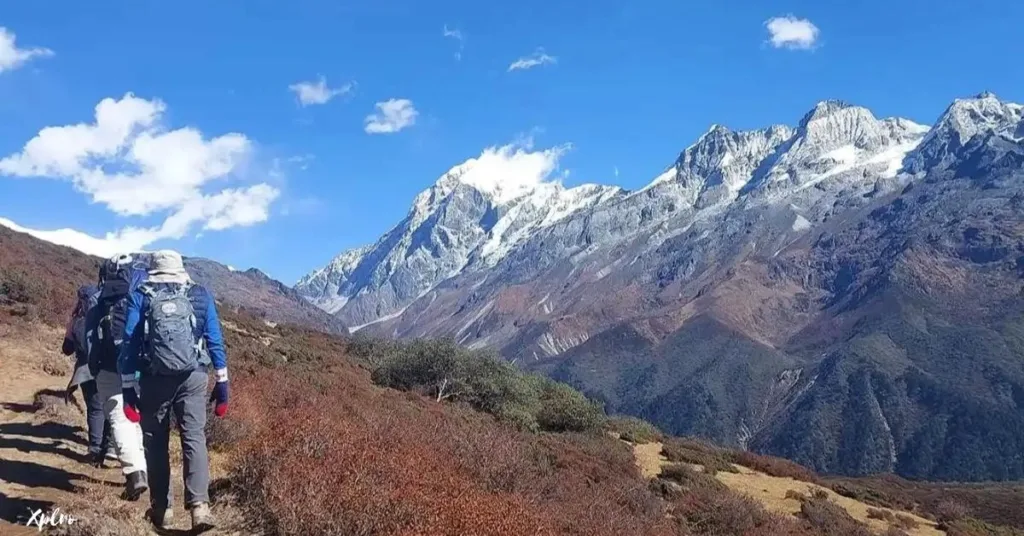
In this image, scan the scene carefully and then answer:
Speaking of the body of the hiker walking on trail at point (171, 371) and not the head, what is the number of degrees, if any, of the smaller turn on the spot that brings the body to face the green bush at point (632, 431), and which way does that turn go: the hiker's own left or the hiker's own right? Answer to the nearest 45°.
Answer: approximately 45° to the hiker's own right

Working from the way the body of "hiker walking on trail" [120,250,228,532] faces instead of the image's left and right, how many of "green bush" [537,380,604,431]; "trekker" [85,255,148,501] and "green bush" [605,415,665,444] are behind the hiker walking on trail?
0

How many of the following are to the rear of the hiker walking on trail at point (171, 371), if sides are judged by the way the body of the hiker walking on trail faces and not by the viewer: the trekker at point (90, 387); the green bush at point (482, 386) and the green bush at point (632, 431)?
0

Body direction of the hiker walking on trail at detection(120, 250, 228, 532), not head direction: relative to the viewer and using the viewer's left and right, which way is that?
facing away from the viewer

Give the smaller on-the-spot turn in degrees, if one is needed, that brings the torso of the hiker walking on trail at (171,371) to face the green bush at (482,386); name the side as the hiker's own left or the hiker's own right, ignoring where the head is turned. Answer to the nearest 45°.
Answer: approximately 45° to the hiker's own right

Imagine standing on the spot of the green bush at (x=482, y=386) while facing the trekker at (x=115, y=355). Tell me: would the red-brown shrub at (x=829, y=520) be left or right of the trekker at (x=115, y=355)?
left

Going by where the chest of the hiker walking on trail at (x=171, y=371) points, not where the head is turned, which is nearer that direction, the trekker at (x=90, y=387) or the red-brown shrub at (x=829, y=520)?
the trekker

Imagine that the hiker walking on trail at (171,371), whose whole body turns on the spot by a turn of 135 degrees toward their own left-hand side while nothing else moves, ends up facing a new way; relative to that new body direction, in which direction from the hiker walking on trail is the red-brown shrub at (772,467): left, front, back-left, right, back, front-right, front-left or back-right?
back

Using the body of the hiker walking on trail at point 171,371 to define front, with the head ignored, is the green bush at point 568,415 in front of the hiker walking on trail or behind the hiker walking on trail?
in front

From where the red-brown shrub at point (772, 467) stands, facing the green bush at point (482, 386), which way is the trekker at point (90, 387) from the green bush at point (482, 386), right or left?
left

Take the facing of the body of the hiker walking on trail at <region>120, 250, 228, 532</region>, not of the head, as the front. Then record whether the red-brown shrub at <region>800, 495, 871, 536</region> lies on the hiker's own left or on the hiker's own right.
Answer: on the hiker's own right

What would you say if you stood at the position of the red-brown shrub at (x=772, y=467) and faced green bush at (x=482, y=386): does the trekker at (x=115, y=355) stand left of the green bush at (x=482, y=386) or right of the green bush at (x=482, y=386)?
left

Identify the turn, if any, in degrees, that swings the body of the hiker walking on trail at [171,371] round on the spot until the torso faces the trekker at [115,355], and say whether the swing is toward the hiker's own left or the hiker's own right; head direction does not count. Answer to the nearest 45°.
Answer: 0° — they already face them
